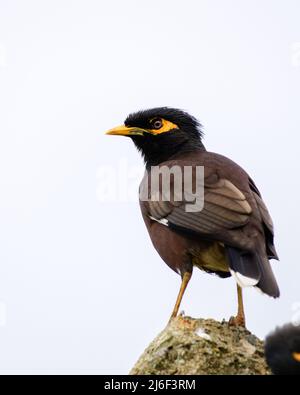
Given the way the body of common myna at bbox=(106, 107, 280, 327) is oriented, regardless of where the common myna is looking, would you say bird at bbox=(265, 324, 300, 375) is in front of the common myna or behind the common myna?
behind

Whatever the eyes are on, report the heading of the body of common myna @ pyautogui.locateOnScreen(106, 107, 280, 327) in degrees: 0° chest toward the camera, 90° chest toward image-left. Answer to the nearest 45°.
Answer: approximately 135°
